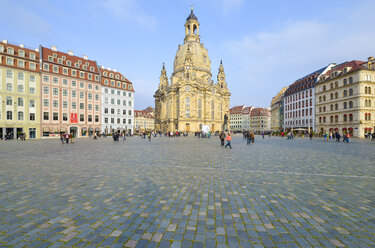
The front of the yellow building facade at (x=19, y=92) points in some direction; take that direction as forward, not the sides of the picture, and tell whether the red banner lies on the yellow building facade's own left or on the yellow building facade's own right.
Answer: on the yellow building facade's own left

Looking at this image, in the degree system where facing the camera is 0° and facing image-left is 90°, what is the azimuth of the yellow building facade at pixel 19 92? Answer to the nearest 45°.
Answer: approximately 315°

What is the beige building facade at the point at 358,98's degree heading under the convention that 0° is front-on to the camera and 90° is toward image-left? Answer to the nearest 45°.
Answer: approximately 45°
